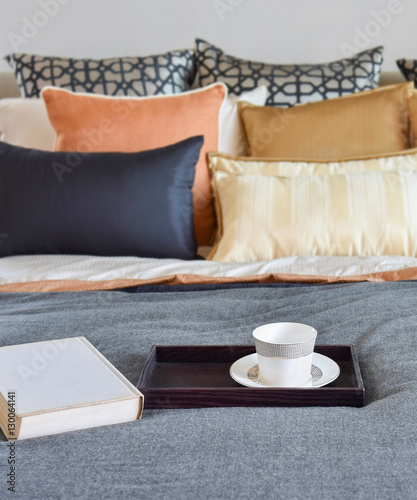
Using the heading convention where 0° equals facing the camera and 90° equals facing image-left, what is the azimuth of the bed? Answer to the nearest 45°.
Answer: approximately 0°

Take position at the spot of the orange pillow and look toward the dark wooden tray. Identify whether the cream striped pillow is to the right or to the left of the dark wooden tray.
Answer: left
